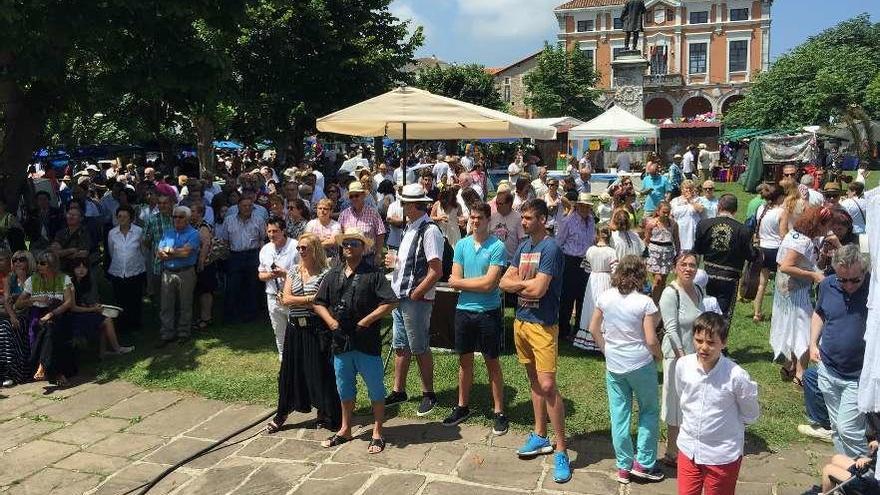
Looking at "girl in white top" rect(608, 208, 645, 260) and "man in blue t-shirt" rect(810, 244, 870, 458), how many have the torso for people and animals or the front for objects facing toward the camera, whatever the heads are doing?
1

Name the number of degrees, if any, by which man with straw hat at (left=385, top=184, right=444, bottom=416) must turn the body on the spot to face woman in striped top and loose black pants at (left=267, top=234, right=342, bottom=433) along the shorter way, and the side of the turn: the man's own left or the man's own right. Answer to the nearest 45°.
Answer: approximately 45° to the man's own right

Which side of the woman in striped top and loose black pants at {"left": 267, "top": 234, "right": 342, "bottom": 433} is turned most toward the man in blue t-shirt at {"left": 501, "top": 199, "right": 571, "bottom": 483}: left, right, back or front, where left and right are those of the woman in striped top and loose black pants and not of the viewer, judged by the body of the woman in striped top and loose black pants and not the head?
left

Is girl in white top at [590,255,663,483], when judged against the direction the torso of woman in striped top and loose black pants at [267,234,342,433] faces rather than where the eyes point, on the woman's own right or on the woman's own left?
on the woman's own left

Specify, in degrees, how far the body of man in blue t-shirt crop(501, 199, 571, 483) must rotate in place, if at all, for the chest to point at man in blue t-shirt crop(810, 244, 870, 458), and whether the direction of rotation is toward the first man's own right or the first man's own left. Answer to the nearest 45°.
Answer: approximately 135° to the first man's own left

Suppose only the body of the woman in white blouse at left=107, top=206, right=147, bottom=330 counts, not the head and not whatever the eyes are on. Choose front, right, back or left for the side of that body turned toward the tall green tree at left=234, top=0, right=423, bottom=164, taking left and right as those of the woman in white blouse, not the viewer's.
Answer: back

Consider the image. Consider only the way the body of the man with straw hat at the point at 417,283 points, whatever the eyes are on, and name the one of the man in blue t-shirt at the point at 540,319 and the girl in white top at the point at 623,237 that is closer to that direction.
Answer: the man in blue t-shirt

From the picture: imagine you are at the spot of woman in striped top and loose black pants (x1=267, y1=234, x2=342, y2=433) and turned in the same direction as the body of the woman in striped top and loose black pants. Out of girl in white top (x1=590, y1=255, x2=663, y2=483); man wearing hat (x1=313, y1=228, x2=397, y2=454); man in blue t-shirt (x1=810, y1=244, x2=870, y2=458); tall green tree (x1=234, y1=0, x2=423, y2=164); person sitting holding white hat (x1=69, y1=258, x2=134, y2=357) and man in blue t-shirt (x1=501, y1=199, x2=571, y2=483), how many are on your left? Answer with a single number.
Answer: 4

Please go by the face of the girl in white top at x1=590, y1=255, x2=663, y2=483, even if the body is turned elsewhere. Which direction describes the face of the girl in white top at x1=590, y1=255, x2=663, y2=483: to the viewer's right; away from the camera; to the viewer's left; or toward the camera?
away from the camera
